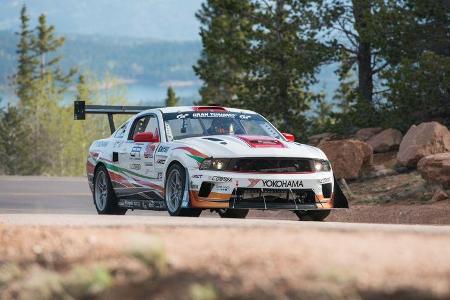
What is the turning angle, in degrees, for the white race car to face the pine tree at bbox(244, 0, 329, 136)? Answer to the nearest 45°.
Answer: approximately 135° to its left

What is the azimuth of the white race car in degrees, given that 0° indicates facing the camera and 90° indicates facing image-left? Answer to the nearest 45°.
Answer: approximately 315°

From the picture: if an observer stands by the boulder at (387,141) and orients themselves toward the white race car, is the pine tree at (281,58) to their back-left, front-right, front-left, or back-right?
back-right

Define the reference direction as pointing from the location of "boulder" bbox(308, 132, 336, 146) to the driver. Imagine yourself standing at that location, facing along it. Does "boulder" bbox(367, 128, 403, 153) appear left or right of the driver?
left

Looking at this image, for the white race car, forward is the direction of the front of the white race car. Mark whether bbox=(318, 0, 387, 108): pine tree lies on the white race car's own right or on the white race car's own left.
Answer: on the white race car's own left

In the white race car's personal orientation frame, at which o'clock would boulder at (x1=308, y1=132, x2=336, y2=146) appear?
The boulder is roughly at 8 o'clock from the white race car.

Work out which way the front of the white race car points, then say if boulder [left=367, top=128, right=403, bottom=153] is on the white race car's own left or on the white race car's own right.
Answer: on the white race car's own left

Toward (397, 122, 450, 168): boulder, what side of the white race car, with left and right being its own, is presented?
left

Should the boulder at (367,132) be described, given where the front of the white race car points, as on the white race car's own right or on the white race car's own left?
on the white race car's own left
